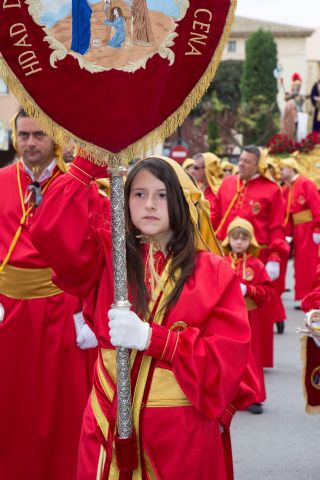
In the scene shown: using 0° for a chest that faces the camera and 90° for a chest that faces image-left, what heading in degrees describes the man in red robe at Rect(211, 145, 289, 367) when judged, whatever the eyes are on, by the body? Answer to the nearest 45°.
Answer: approximately 45°

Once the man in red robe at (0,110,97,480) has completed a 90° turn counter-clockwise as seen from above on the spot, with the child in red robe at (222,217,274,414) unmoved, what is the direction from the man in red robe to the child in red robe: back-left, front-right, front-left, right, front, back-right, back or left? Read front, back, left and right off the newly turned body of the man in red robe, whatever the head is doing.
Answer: front-left

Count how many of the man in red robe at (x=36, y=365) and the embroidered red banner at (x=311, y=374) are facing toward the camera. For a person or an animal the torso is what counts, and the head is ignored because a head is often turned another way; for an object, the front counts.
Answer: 2

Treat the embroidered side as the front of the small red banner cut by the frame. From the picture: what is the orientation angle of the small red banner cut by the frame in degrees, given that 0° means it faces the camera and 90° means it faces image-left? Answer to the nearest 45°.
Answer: approximately 0°

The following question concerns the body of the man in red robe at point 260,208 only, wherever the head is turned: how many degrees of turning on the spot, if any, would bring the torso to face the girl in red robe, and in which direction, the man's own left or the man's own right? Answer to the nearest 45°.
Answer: approximately 45° to the man's own left

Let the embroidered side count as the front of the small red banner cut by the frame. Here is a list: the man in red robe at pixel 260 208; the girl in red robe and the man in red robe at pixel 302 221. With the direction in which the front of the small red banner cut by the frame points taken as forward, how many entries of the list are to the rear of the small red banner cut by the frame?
2

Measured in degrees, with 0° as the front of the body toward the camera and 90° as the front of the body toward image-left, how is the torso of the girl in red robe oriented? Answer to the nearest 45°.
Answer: approximately 45°
